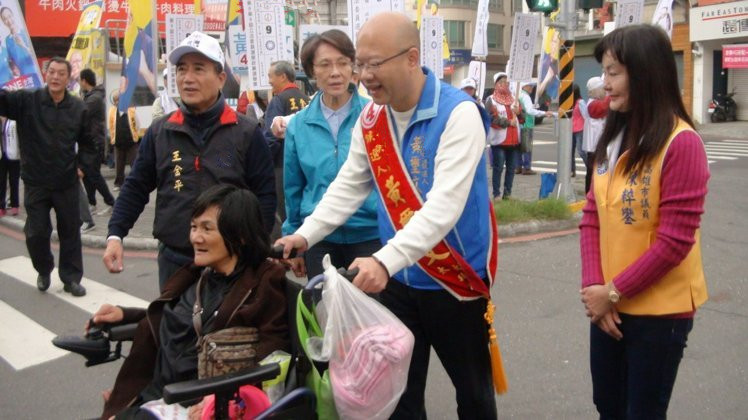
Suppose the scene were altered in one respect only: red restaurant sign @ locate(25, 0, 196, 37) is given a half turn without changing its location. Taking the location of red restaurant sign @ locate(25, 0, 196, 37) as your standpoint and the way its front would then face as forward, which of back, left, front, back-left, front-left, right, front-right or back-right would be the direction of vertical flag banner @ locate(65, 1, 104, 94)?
back

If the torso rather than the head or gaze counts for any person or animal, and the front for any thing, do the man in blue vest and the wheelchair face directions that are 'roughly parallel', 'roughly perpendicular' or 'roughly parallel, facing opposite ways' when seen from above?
roughly parallel

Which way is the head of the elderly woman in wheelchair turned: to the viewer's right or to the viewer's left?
to the viewer's left

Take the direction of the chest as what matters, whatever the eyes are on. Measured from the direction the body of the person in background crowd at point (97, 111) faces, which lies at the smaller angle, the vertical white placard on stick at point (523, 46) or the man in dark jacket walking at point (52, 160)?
the man in dark jacket walking

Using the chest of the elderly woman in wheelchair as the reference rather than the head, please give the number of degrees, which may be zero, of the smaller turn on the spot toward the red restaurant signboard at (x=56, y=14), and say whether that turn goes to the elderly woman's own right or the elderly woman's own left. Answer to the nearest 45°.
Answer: approximately 135° to the elderly woman's own right

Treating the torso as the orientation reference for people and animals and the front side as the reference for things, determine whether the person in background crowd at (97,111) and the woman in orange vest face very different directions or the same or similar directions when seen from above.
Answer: same or similar directions

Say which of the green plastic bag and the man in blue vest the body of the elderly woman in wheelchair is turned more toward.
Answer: the green plastic bag

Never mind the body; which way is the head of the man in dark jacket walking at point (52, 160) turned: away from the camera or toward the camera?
toward the camera

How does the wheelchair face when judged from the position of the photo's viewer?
facing the viewer and to the left of the viewer

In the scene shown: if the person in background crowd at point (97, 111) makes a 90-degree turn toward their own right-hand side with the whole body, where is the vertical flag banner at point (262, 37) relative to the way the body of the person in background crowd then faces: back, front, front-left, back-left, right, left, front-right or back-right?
back-right

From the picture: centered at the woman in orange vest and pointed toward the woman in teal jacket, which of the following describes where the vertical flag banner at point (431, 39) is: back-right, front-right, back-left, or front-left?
front-right

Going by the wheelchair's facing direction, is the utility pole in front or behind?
behind

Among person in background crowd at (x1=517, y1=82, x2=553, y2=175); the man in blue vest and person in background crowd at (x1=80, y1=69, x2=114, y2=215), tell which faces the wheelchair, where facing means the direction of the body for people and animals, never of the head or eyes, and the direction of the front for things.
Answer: the man in blue vest

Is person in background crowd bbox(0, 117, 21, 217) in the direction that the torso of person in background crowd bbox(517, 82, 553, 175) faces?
no

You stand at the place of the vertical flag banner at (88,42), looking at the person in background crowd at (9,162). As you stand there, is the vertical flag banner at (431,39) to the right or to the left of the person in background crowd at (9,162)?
left

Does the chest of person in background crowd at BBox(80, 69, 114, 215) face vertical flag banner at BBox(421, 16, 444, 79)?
no

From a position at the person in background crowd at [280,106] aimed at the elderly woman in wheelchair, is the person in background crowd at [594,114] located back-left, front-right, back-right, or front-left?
back-left
